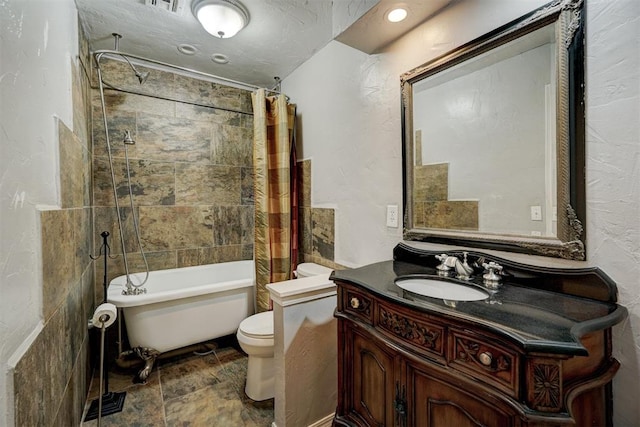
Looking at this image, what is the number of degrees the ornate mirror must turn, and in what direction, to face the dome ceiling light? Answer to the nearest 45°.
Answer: approximately 45° to its right

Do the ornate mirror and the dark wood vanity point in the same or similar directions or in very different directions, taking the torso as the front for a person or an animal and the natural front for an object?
same or similar directions

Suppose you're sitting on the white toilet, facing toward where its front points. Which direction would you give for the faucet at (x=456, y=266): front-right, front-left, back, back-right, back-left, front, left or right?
left

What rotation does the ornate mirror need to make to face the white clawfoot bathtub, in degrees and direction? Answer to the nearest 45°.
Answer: approximately 45° to its right

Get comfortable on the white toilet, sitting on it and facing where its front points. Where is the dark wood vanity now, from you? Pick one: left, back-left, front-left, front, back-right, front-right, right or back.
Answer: left

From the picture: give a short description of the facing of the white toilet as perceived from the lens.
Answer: facing the viewer and to the left of the viewer

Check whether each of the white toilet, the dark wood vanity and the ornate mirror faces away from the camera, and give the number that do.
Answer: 0

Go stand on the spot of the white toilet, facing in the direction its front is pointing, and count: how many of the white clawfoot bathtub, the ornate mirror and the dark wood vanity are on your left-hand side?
2

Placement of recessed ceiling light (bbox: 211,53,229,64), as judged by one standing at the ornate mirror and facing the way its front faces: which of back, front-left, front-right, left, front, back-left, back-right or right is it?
front-right

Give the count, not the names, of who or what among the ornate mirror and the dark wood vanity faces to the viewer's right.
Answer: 0
